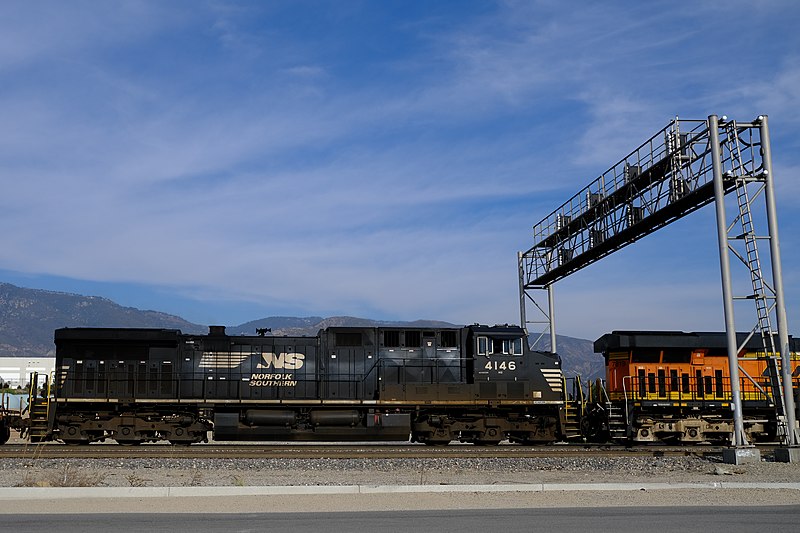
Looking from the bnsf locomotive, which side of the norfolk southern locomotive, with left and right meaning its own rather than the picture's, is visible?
front

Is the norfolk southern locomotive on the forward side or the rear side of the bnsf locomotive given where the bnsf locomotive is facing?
on the rear side

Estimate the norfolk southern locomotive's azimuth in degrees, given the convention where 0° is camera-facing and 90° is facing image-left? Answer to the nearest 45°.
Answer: approximately 270°

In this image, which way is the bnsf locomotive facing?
to the viewer's right

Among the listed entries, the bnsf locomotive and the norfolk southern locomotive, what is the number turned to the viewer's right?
2
